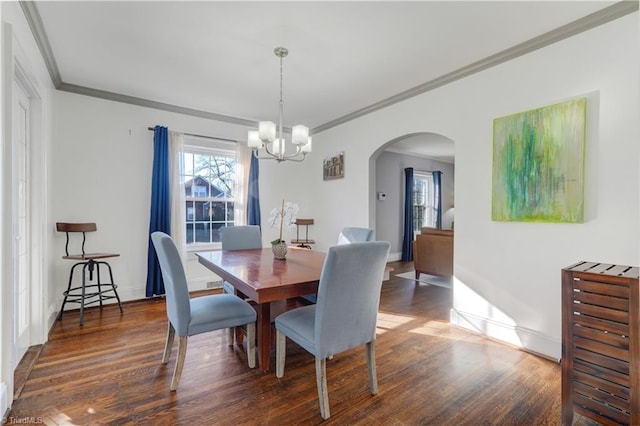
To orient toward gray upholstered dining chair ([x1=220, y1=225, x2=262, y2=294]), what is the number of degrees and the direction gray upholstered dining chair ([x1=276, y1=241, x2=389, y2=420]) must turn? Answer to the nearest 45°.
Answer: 0° — it already faces it

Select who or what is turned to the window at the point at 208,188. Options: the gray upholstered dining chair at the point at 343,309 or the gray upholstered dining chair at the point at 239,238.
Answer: the gray upholstered dining chair at the point at 343,309

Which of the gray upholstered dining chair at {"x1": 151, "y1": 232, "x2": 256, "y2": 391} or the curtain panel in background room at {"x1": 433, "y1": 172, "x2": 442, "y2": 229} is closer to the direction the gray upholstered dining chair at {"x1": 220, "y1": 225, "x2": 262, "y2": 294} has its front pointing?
the gray upholstered dining chair

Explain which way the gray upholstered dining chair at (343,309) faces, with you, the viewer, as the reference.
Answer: facing away from the viewer and to the left of the viewer

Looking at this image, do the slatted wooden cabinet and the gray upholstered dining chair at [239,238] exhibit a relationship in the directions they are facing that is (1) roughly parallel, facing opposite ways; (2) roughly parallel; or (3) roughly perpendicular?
roughly perpendicular

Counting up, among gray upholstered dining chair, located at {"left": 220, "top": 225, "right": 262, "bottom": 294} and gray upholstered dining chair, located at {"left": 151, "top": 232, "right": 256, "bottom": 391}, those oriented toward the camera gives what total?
1

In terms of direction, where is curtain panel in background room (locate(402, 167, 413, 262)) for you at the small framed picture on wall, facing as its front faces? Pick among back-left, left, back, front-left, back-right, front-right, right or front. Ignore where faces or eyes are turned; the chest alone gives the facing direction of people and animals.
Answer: back

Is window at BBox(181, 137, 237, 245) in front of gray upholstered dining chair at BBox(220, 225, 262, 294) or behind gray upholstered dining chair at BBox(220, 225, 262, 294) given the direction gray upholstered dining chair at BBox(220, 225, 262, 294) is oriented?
behind

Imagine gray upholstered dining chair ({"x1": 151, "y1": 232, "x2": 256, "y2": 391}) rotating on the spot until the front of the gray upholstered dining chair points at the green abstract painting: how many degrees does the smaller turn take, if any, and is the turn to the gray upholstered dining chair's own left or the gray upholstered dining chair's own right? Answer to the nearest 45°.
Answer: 0° — it already faces it
